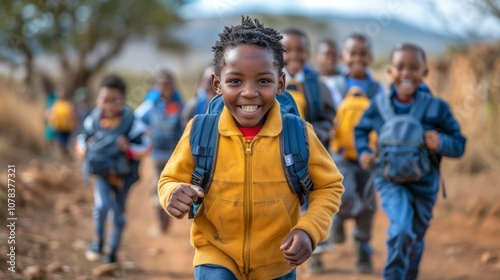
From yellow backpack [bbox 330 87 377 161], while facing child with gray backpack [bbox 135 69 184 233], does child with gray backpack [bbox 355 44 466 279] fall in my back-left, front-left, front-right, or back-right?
back-left

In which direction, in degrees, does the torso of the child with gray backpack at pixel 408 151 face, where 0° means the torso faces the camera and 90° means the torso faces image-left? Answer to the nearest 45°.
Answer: approximately 0°

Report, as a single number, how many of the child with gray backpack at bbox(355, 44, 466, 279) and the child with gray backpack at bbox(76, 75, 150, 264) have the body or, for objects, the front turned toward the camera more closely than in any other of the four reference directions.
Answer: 2

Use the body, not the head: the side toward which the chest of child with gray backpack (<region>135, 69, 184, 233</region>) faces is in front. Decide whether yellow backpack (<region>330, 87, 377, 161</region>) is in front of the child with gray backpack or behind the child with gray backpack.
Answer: in front

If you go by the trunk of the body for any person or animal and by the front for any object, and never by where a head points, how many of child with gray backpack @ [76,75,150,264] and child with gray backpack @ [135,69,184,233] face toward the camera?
2

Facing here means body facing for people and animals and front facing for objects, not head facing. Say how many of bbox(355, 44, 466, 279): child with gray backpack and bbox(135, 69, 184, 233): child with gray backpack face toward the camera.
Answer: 2

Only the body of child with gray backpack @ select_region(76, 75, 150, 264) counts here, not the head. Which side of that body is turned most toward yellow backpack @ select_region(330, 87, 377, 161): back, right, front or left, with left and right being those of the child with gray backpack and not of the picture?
left

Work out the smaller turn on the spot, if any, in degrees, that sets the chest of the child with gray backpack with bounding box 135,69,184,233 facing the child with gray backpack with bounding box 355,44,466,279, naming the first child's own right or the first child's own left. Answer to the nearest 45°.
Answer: approximately 45° to the first child's own left

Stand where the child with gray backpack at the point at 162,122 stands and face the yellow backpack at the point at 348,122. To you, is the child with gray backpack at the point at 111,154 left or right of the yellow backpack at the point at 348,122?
right
